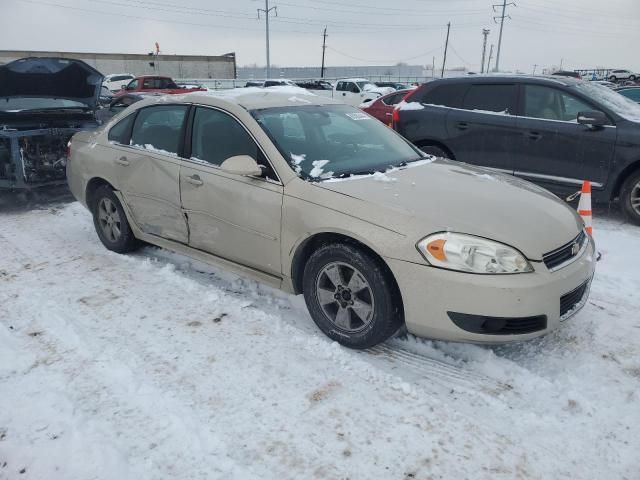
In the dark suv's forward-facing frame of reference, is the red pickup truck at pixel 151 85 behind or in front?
behind

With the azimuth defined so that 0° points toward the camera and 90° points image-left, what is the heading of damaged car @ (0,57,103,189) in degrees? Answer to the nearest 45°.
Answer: approximately 0°

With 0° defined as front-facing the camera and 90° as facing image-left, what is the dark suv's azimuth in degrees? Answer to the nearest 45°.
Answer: approximately 315°

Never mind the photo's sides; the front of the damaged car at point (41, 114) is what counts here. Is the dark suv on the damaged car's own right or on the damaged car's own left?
on the damaged car's own left

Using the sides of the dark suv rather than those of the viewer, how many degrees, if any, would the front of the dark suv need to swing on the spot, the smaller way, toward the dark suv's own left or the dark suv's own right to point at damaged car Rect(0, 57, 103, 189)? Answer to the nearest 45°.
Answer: approximately 135° to the dark suv's own right
